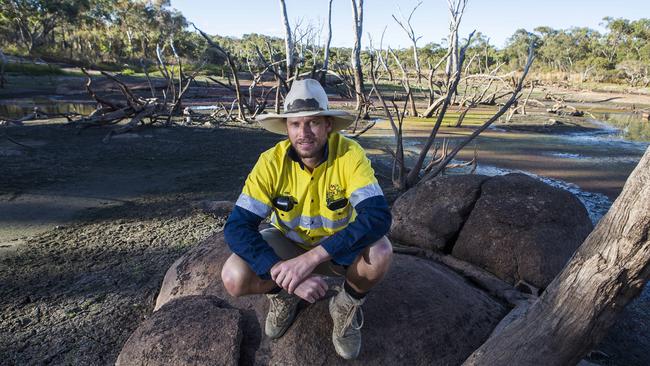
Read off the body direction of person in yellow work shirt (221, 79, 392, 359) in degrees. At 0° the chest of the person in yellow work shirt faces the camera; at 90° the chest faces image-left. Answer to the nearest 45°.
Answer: approximately 0°

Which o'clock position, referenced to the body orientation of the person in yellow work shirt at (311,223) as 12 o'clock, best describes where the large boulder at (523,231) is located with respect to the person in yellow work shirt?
The large boulder is roughly at 8 o'clock from the person in yellow work shirt.

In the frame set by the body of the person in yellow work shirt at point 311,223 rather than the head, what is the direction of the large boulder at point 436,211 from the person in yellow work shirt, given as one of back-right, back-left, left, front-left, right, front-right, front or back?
back-left

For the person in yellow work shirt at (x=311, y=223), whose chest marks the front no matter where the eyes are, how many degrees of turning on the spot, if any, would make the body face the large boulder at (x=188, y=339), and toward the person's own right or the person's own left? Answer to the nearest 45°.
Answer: approximately 90° to the person's own right

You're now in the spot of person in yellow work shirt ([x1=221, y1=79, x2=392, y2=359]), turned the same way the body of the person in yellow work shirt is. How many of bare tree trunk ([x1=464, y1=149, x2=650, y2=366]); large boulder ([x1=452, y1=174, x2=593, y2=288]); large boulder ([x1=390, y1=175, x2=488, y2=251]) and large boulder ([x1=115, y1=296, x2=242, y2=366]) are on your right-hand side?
1

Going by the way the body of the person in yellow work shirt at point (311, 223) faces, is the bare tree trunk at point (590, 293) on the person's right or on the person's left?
on the person's left

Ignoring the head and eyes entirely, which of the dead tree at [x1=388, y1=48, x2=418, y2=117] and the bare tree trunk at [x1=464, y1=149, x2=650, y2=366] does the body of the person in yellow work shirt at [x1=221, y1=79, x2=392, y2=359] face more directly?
the bare tree trunk

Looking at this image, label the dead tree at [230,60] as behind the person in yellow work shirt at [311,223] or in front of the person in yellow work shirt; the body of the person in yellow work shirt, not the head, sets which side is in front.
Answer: behind

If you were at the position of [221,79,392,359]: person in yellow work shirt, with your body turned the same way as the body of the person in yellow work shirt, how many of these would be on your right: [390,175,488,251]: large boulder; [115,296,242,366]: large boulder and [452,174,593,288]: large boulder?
1

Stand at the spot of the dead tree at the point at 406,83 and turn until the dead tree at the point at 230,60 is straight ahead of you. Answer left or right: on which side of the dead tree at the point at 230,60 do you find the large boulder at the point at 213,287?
left
